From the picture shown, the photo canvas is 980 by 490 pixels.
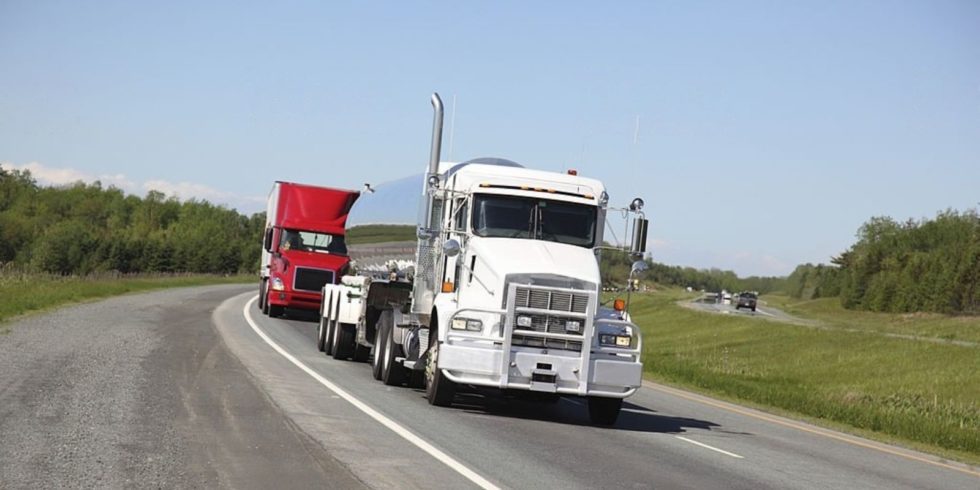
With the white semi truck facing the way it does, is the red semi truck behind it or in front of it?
behind

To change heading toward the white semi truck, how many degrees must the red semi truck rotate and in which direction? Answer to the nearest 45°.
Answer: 0° — it already faces it

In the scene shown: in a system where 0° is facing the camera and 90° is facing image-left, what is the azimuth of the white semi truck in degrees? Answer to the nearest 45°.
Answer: approximately 315°
